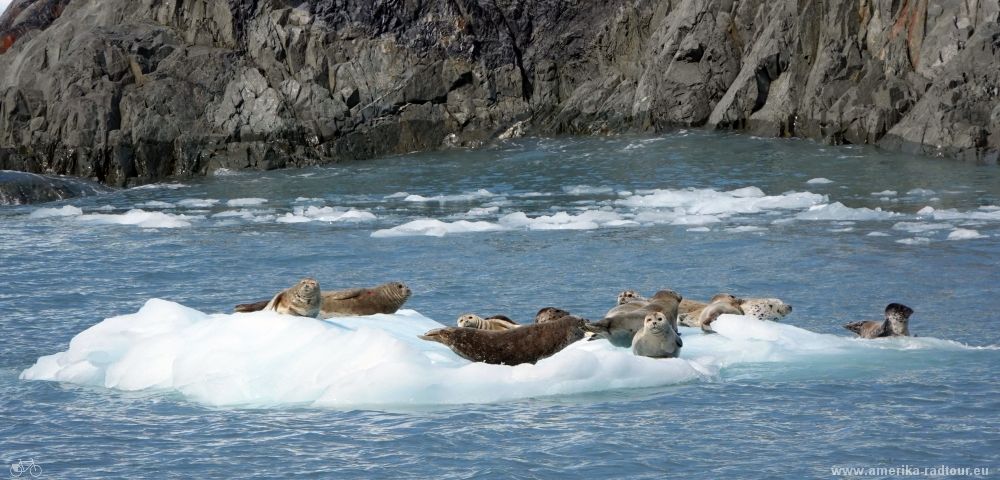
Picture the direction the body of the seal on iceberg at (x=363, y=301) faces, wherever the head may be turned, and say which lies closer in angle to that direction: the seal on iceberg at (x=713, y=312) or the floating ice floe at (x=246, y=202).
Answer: the seal on iceberg

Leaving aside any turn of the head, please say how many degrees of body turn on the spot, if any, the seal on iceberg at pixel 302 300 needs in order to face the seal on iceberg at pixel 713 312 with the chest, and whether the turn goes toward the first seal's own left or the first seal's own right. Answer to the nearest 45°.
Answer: approximately 45° to the first seal's own left

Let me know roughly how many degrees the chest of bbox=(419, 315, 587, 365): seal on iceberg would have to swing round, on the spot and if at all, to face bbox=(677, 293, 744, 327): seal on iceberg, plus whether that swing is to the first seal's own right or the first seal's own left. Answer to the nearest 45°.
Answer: approximately 45° to the first seal's own left

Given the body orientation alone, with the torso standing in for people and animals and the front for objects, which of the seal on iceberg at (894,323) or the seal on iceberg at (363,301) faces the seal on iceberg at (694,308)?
the seal on iceberg at (363,301)

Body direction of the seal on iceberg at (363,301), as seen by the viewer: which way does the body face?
to the viewer's right

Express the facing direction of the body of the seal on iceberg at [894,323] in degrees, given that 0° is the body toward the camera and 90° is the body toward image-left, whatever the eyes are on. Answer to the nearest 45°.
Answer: approximately 270°

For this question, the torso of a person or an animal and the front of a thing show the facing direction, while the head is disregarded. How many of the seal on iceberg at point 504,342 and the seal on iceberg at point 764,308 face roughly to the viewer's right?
2

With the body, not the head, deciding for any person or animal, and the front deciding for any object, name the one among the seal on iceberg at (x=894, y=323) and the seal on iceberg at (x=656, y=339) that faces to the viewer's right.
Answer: the seal on iceberg at (x=894, y=323)

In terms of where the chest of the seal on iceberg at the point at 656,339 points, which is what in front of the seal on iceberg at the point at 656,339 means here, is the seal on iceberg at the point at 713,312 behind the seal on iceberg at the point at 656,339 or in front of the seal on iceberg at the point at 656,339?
behind

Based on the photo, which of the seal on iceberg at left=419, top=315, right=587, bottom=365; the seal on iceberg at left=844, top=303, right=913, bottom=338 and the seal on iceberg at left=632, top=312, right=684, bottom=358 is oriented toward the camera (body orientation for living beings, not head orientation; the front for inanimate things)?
the seal on iceberg at left=632, top=312, right=684, bottom=358

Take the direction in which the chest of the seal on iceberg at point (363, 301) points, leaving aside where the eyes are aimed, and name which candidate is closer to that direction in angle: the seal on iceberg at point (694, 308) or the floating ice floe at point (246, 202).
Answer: the seal on iceberg

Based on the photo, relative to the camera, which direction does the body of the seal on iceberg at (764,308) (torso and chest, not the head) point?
to the viewer's right

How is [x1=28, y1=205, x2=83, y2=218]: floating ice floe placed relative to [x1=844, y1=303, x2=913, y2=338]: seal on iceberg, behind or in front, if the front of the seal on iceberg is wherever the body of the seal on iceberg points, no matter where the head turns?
behind

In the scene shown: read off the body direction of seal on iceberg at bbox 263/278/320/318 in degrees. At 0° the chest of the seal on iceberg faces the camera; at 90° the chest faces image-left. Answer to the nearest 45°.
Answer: approximately 315°

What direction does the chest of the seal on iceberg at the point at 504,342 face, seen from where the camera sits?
to the viewer's right

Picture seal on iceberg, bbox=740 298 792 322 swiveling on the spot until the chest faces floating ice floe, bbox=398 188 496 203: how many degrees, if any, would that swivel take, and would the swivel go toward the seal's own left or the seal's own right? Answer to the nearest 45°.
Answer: approximately 135° to the seal's own left
